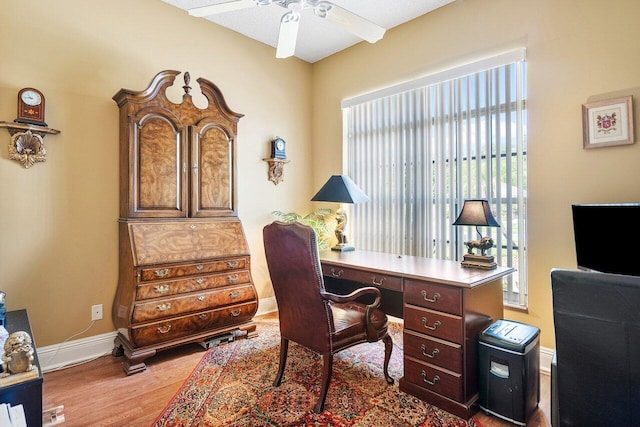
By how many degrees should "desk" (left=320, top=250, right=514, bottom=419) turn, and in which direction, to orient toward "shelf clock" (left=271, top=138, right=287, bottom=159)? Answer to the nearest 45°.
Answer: approximately 90° to its right

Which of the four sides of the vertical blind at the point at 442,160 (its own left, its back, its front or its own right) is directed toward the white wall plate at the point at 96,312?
front

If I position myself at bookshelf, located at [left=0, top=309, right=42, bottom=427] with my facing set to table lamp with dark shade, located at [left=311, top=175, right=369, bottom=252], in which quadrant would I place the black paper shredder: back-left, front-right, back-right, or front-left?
front-right

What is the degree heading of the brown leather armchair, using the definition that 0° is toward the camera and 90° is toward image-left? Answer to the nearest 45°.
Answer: approximately 225°

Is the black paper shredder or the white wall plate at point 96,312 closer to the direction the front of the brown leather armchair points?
the black paper shredder

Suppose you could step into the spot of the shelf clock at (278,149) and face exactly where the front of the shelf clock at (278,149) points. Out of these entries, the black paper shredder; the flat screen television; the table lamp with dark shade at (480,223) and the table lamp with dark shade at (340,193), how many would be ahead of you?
4

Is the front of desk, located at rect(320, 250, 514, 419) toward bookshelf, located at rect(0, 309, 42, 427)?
yes

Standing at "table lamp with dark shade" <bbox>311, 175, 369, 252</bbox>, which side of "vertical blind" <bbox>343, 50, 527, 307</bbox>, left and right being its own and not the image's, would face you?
right

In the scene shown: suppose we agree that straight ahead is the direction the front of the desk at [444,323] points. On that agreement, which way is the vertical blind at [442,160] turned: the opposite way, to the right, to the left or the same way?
the same way

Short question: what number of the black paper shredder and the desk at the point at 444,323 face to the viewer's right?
0

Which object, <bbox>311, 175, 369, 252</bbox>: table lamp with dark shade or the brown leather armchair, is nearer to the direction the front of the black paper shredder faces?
the brown leather armchair

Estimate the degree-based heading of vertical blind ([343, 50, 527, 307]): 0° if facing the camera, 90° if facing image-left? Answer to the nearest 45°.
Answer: approximately 45°

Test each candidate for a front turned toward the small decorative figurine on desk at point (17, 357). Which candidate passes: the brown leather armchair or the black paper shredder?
the black paper shredder

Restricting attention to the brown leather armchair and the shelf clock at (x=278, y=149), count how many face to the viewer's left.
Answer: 0

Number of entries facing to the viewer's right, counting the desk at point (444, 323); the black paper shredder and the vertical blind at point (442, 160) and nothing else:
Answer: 0

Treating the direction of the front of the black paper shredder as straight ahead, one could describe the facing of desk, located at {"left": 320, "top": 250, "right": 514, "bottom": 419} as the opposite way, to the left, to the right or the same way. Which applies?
the same way

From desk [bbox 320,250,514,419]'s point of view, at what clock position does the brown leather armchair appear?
The brown leather armchair is roughly at 1 o'clock from the desk.

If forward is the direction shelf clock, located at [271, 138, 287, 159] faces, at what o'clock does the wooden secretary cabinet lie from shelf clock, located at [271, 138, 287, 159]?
The wooden secretary cabinet is roughly at 3 o'clock from the shelf clock.

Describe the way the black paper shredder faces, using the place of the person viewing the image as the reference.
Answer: facing the viewer and to the left of the viewer

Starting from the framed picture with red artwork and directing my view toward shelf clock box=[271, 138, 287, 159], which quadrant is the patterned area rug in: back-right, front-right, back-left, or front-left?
front-left

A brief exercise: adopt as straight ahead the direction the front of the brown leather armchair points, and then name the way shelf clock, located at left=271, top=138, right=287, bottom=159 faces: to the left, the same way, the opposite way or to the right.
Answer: to the right
